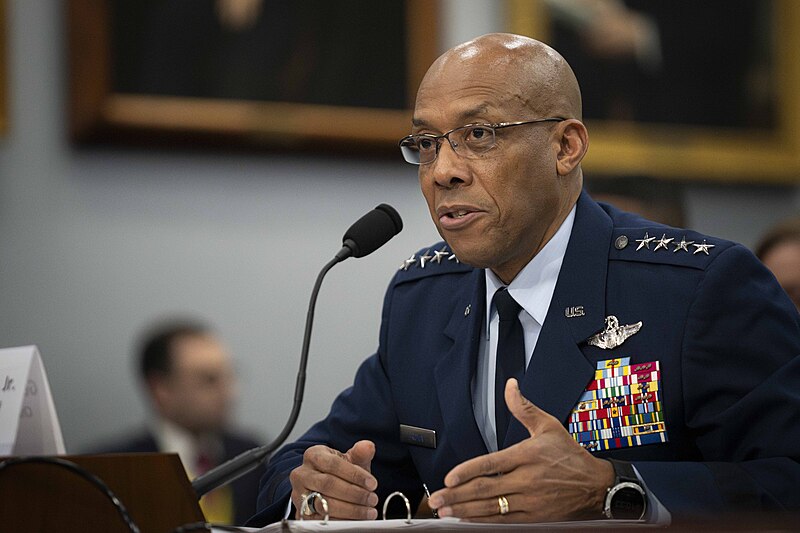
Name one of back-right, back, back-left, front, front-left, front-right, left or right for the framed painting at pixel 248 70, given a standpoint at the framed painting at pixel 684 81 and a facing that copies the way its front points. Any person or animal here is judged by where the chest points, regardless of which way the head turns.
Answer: front-right

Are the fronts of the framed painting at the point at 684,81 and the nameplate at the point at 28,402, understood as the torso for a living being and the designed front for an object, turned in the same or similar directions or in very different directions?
same or similar directions

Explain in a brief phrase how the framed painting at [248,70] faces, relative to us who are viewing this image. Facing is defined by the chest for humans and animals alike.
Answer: facing the viewer

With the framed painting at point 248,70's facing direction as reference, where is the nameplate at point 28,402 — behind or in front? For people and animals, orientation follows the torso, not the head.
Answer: in front

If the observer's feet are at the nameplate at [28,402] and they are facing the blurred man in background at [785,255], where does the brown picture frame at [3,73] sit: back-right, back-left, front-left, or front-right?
front-left

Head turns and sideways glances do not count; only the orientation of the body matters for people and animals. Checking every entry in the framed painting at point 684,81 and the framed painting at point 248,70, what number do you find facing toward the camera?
2

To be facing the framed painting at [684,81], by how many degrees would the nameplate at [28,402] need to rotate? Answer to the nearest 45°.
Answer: approximately 180°

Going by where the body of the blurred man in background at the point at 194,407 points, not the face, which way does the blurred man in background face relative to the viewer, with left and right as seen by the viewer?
facing the viewer and to the right of the viewer

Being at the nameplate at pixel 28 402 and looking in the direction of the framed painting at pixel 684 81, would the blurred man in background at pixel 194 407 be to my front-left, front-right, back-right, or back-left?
front-left

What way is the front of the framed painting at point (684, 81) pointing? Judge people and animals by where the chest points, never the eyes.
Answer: toward the camera

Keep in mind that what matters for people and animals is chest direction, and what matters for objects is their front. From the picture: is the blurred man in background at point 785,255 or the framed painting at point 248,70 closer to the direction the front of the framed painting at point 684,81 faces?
the blurred man in background
